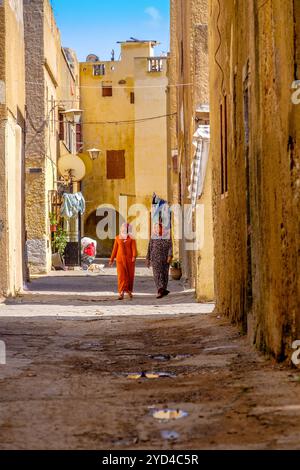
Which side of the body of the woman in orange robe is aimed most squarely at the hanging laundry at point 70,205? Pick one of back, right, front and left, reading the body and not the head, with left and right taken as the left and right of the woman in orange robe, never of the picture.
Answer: back

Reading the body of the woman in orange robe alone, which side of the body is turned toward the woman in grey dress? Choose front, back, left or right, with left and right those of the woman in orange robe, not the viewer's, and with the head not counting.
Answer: left

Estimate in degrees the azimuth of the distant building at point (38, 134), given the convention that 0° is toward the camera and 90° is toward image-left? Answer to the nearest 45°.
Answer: approximately 270°

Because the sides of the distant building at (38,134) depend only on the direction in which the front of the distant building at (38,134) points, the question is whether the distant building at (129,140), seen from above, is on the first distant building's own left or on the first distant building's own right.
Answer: on the first distant building's own left

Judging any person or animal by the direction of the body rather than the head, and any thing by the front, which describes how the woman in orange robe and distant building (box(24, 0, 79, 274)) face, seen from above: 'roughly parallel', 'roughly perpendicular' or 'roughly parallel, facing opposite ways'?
roughly perpendicular

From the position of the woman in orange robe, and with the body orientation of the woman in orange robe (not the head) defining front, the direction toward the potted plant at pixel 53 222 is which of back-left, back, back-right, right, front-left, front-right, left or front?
back

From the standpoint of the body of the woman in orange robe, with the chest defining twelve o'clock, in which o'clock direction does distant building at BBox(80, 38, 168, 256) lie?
The distant building is roughly at 6 o'clock from the woman in orange robe.

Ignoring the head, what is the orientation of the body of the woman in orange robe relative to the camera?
toward the camera

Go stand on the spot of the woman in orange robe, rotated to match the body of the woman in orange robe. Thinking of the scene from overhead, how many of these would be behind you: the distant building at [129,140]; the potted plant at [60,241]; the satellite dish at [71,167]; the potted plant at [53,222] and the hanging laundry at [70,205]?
5

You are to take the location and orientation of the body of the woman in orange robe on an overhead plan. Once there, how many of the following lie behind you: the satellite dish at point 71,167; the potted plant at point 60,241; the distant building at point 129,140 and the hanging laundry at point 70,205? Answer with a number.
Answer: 4

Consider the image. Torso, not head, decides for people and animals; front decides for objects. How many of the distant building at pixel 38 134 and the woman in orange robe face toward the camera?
1

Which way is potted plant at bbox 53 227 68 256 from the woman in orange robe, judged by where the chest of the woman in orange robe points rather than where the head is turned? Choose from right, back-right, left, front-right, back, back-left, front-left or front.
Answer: back
